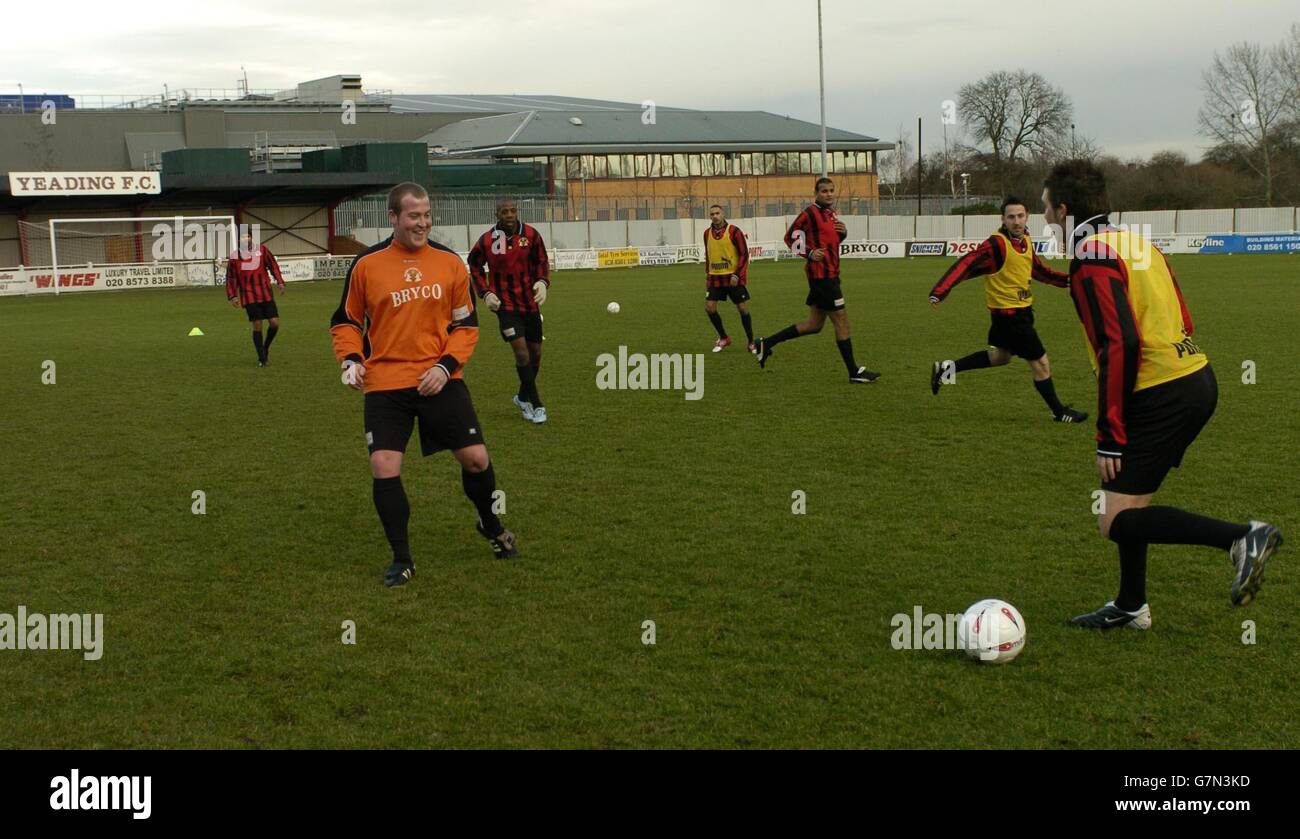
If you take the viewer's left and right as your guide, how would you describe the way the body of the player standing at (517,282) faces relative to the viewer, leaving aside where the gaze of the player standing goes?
facing the viewer

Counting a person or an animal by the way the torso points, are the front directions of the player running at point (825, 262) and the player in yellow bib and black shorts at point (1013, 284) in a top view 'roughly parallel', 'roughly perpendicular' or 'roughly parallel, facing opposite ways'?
roughly parallel

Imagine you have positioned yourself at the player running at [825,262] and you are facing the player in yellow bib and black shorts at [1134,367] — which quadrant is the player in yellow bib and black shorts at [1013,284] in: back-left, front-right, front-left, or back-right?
front-left

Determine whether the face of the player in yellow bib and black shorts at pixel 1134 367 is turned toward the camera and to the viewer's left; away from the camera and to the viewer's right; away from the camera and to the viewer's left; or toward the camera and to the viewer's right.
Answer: away from the camera and to the viewer's left

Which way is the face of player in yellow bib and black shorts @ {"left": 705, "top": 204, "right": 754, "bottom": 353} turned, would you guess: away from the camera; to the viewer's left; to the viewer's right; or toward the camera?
toward the camera

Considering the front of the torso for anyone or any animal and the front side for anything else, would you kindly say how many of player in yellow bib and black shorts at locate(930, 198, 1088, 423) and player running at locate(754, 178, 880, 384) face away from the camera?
0

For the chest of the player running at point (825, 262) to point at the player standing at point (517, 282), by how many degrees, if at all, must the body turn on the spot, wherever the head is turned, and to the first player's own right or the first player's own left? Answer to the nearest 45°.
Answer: approximately 90° to the first player's own right

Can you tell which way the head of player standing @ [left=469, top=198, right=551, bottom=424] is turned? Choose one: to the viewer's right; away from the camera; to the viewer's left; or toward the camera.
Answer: toward the camera
